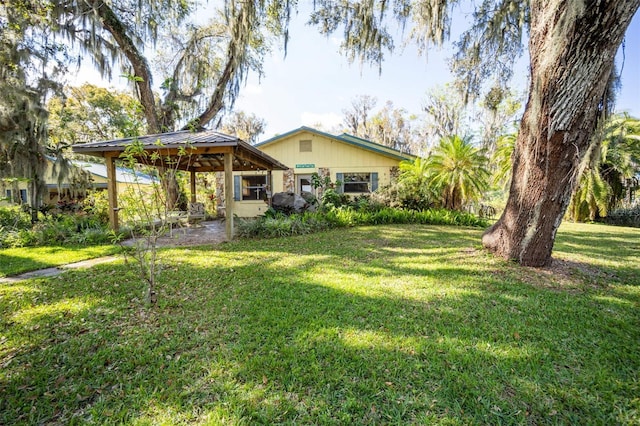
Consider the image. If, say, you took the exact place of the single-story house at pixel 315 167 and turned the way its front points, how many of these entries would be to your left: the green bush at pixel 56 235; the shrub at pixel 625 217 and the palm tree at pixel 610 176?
2

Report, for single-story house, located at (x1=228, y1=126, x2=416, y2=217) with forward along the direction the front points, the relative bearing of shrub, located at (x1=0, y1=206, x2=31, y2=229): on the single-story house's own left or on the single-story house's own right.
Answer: on the single-story house's own right

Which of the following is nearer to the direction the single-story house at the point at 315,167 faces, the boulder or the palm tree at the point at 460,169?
the boulder

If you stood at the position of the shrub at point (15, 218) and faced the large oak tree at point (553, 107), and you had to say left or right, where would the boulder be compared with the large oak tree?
left

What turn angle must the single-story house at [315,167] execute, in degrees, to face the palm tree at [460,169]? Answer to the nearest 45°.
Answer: approximately 45° to its left

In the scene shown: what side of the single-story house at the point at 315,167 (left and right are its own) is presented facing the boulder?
front

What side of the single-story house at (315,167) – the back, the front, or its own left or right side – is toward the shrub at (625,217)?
left

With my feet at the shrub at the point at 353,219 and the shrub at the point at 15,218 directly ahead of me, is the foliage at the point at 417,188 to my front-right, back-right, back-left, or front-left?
back-right

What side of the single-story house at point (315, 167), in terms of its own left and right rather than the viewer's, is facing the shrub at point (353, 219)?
front

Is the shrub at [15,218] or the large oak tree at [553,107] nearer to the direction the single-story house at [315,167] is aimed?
the large oak tree

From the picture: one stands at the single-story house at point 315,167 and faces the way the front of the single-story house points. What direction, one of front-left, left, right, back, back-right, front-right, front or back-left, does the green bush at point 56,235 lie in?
front-right

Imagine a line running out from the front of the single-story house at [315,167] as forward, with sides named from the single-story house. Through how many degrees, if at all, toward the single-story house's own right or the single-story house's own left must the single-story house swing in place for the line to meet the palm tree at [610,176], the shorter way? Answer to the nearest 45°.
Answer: approximately 90° to the single-story house's own left

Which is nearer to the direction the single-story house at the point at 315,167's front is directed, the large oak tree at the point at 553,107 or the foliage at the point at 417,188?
the large oak tree

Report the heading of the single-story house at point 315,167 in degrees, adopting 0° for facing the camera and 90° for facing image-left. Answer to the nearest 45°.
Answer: approximately 0°
